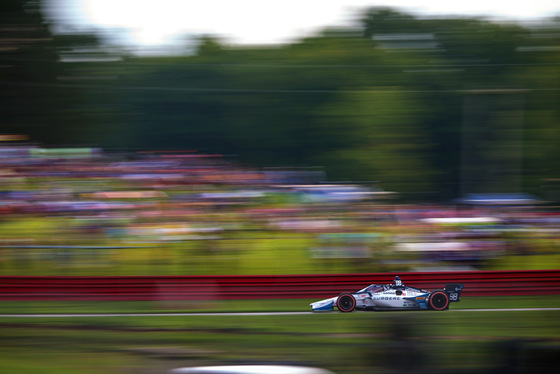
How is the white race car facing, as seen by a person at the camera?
facing to the left of the viewer
